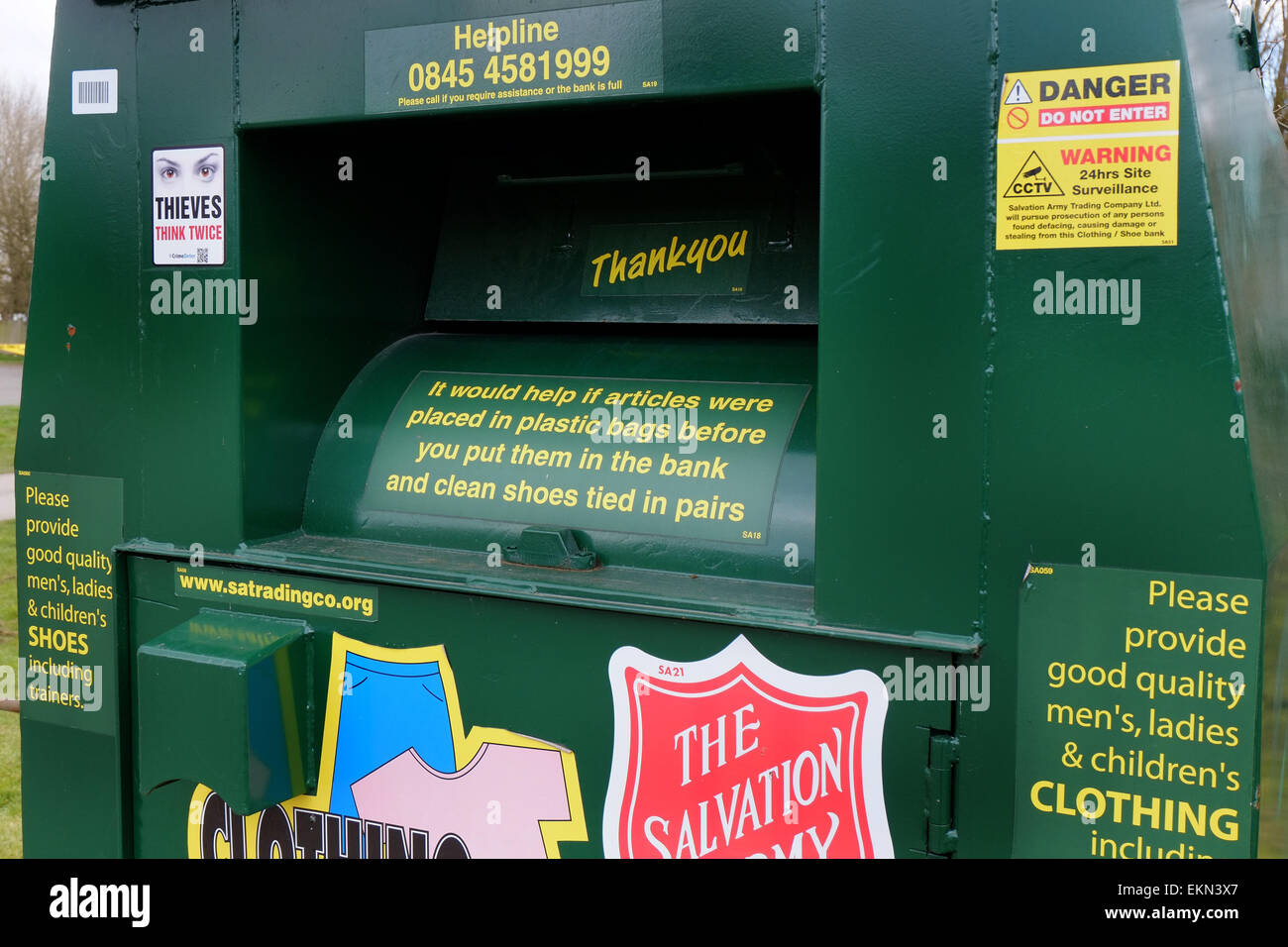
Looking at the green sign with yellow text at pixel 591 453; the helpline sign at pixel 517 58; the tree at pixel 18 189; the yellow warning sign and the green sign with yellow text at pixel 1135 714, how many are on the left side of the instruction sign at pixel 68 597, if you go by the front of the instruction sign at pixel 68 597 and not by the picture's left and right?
4

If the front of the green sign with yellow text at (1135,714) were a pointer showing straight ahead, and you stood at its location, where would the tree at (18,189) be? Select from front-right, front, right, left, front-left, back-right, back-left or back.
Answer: back-right

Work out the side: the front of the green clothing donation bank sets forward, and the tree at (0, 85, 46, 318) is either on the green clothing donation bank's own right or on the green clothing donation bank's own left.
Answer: on the green clothing donation bank's own right

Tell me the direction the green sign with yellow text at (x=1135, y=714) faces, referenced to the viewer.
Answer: facing the viewer

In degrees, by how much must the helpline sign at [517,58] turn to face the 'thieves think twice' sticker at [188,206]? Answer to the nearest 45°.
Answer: approximately 90° to its right

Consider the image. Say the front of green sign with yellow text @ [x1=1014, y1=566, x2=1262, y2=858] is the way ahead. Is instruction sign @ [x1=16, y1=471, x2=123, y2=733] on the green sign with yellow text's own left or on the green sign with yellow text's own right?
on the green sign with yellow text's own right

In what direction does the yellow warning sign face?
toward the camera

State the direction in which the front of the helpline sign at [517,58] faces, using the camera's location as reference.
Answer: facing the viewer and to the left of the viewer

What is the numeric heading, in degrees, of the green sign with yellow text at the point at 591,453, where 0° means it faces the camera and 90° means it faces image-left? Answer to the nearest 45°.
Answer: approximately 45°

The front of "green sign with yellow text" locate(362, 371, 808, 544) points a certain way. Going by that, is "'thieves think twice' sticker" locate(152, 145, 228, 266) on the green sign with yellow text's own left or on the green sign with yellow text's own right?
on the green sign with yellow text's own right

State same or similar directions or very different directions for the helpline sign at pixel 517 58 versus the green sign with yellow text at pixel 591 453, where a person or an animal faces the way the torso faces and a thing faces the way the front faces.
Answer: same or similar directions

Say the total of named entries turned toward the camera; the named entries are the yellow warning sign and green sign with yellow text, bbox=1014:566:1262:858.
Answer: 2
